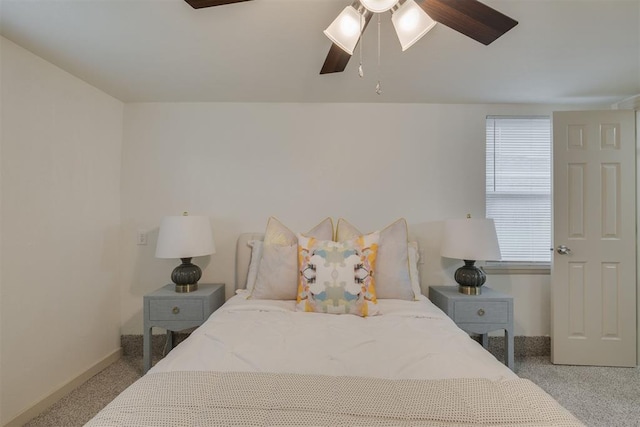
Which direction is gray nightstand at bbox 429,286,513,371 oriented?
toward the camera

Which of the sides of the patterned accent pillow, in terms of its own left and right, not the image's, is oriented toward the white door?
left

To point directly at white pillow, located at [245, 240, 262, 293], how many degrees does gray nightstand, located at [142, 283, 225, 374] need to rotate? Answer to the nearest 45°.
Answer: approximately 90° to its left

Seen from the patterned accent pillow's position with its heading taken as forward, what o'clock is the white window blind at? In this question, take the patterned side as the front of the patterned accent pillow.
The white window blind is roughly at 8 o'clock from the patterned accent pillow.

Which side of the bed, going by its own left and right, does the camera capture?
front

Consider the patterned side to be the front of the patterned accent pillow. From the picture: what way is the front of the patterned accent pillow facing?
toward the camera

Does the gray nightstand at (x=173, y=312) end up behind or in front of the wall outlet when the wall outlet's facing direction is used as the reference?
in front

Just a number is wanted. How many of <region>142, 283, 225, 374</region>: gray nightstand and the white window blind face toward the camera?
2

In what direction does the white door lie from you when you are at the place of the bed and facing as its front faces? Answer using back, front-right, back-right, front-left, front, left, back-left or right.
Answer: back-left

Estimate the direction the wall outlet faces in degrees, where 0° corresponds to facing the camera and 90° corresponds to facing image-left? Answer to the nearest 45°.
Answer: approximately 0°
